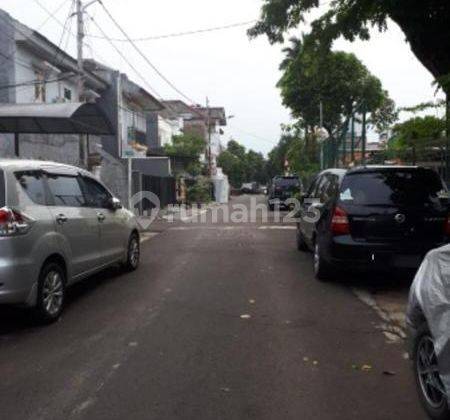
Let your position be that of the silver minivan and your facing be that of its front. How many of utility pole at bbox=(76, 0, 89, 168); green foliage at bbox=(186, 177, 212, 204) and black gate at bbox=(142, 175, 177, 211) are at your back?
0

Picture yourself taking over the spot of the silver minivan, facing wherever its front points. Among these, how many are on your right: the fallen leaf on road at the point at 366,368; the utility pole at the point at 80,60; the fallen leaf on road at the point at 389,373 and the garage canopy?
2

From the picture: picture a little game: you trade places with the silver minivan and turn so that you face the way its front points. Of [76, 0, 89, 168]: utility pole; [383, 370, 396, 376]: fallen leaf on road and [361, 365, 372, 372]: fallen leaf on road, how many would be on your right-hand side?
2

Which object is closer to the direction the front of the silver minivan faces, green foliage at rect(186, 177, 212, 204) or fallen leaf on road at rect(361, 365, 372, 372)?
the green foliage

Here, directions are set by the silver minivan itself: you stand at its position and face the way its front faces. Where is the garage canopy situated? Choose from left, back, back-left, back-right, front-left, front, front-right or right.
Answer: front-left

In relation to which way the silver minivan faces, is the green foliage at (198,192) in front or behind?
in front

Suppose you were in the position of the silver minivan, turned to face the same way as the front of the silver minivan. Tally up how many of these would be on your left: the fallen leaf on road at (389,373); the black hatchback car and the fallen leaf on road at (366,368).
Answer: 0

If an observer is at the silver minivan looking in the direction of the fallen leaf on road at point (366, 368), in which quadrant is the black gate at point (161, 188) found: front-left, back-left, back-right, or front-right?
back-left

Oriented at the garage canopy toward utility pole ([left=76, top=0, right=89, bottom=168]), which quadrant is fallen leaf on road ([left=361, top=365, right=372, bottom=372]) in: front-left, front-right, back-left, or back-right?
back-right

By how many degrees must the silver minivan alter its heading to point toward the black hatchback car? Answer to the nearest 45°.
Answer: approximately 45° to its right

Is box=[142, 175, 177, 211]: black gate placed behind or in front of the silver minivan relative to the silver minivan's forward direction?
in front

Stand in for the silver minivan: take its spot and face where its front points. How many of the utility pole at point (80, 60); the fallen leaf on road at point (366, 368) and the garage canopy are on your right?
1

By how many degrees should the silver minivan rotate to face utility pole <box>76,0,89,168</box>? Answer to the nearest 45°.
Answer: approximately 45° to its left

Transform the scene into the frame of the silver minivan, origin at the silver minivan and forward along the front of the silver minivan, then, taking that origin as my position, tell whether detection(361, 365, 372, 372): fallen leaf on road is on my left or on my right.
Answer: on my right

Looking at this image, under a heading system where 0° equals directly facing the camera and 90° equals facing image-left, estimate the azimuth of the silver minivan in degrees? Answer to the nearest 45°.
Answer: approximately 225°

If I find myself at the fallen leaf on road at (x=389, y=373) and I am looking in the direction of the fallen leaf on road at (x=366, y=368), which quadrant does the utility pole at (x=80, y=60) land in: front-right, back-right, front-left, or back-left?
front-right
